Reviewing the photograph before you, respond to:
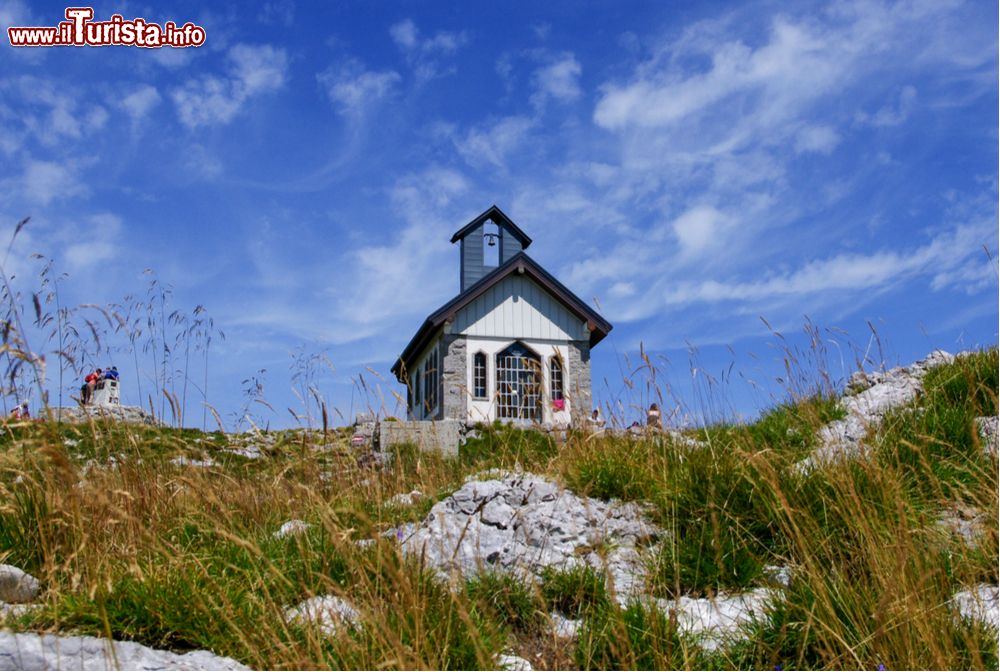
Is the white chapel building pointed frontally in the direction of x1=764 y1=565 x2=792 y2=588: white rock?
yes

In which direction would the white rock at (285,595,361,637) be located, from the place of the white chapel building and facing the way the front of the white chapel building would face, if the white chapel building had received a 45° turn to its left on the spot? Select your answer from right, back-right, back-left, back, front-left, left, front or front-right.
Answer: front-right

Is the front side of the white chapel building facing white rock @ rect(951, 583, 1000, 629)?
yes

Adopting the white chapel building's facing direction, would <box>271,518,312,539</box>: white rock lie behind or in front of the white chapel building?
in front

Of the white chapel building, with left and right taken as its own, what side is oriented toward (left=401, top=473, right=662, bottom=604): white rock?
front

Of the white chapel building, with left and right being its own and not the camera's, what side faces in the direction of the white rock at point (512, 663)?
front

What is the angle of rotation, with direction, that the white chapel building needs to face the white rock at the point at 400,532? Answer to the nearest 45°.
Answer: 0° — it already faces it

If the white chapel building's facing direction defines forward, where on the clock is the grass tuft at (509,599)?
The grass tuft is roughly at 12 o'clock from the white chapel building.

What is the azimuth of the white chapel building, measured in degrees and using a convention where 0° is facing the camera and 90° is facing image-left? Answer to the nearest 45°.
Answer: approximately 0°

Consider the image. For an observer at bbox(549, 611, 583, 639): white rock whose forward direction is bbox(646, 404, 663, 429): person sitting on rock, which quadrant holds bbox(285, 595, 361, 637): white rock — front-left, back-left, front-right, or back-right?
back-left

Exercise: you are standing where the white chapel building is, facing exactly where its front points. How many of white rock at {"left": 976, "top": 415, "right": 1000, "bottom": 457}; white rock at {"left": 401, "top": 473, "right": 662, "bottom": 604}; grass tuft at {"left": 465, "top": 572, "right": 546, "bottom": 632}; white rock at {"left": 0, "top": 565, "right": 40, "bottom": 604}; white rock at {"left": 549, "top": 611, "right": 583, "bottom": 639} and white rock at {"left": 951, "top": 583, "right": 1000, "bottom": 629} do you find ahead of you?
6
